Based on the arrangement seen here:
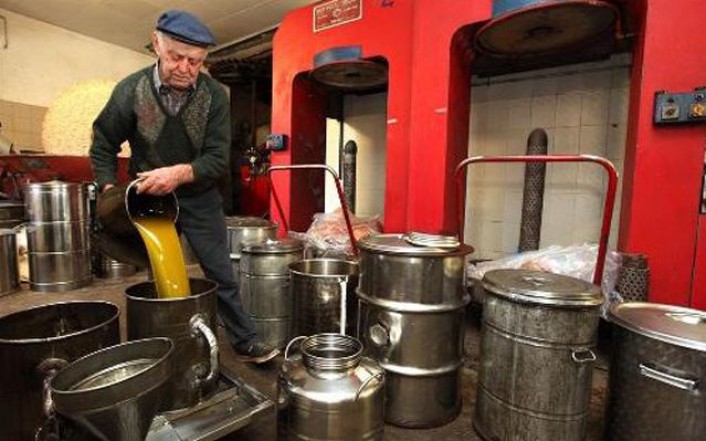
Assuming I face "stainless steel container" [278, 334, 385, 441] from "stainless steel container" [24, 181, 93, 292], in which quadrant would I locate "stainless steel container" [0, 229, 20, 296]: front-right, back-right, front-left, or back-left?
back-right

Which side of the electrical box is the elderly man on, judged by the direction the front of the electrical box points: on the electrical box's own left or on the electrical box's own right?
on the electrical box's own right

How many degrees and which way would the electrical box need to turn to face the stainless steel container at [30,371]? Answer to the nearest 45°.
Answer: approximately 45° to its right

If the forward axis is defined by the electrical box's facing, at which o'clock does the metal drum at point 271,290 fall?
The metal drum is roughly at 2 o'clock from the electrical box.

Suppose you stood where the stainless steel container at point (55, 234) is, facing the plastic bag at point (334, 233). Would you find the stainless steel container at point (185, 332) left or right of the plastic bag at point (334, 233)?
right

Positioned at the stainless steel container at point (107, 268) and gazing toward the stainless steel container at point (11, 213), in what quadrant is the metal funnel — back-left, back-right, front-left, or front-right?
back-left

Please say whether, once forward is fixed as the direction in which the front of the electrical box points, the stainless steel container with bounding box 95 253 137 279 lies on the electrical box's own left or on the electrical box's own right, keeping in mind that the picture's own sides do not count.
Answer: on the electrical box's own right

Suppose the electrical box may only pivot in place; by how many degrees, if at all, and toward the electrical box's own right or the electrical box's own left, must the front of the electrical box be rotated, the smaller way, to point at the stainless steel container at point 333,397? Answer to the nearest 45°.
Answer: approximately 45° to the electrical box's own right

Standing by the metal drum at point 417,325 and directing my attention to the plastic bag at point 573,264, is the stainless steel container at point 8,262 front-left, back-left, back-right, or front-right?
back-left

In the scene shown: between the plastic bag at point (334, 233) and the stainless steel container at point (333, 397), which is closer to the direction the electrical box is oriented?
the stainless steel container

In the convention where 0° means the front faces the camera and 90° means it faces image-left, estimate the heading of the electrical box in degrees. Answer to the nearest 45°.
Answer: approximately 0°

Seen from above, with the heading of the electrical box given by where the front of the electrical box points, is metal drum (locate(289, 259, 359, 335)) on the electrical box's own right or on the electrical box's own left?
on the electrical box's own right

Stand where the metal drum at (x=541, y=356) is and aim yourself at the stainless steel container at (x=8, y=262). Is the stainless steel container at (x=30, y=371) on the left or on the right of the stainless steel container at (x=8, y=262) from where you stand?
left

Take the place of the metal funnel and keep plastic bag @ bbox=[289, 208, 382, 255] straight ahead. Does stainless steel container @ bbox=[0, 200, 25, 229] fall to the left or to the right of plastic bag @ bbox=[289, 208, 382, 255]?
left

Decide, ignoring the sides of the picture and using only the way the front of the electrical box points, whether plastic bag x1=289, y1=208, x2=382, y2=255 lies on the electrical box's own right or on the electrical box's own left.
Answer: on the electrical box's own right
